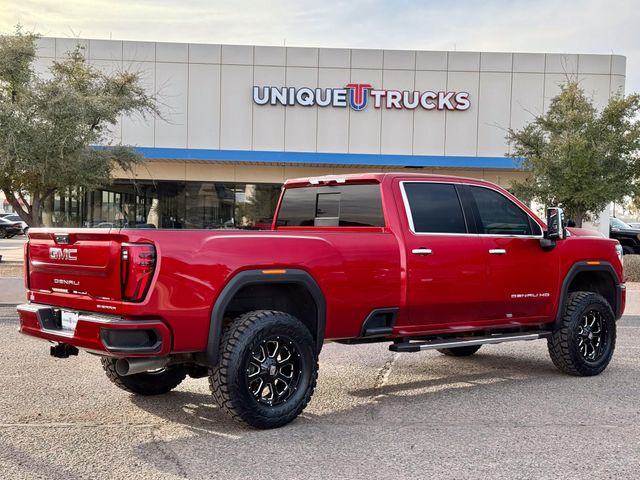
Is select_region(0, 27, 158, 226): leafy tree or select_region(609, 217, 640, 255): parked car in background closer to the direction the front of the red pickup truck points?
the parked car in background

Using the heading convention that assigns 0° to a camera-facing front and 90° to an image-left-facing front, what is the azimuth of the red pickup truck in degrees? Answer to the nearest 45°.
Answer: approximately 225°

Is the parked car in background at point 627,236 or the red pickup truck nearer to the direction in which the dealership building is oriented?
the red pickup truck

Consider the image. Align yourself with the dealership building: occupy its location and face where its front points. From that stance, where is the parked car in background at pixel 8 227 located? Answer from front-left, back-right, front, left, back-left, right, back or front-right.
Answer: back-right

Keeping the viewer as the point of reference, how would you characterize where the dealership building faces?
facing the viewer

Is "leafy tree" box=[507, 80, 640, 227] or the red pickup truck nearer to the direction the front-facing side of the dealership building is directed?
the red pickup truck

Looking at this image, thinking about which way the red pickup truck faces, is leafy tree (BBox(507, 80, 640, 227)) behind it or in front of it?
in front

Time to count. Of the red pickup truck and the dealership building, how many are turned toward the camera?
1

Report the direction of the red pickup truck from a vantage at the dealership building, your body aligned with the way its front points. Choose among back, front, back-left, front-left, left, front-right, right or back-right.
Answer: front
